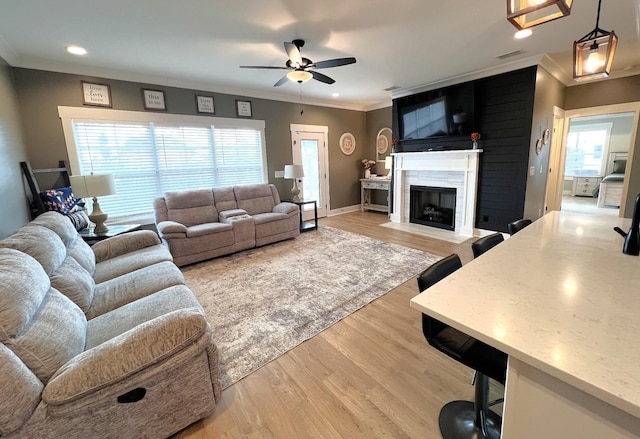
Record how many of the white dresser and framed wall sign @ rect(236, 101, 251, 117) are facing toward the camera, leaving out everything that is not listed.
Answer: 2

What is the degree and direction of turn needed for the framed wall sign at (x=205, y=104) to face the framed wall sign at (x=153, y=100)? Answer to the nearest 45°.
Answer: approximately 90° to its right

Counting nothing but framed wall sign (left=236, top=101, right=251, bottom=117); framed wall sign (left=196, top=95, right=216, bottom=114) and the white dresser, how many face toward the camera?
3

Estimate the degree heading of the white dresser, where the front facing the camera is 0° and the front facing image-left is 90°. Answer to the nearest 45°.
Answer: approximately 0°

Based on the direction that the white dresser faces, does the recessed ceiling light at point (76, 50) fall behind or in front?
in front

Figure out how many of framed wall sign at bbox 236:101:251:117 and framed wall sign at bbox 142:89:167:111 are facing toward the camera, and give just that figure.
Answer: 2

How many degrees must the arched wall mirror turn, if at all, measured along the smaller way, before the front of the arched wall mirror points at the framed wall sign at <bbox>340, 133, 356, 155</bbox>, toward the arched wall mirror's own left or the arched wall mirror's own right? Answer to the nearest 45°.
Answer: approximately 45° to the arched wall mirror's own right

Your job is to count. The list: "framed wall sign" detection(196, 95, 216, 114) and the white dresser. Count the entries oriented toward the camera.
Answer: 2

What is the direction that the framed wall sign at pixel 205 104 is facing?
toward the camera

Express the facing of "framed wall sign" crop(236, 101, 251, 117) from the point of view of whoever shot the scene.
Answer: facing the viewer

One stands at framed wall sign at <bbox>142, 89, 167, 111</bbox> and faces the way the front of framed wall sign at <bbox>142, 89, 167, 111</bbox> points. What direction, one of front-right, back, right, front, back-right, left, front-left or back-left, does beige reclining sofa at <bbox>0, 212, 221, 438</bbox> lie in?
front

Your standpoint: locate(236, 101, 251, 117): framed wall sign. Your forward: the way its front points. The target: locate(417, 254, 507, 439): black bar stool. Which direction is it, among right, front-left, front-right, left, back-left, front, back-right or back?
front

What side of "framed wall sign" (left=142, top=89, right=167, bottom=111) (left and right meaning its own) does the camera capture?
front

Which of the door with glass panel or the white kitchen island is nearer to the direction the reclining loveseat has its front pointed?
the white kitchen island
